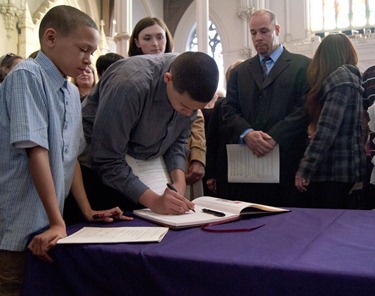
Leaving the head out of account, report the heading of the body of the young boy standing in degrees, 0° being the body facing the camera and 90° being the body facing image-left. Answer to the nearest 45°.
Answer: approximately 315°

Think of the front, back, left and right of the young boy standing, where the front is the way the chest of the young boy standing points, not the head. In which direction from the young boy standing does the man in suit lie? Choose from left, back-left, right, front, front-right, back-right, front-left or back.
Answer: left

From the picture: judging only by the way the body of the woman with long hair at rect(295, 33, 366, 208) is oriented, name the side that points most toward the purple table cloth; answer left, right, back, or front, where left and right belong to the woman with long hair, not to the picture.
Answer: left

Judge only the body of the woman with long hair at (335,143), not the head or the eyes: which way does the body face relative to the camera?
to the viewer's left

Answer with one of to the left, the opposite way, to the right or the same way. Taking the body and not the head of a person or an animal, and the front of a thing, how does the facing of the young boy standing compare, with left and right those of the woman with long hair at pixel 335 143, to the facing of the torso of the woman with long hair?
the opposite way

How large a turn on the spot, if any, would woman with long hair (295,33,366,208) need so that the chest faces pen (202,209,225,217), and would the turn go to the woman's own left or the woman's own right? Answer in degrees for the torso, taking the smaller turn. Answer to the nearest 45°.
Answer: approximately 90° to the woman's own left

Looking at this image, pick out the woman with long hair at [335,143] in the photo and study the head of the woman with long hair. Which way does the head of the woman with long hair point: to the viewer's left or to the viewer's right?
to the viewer's left

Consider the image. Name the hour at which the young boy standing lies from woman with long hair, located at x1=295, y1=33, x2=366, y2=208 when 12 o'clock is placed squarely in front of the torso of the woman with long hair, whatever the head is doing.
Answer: The young boy standing is roughly at 10 o'clock from the woman with long hair.
